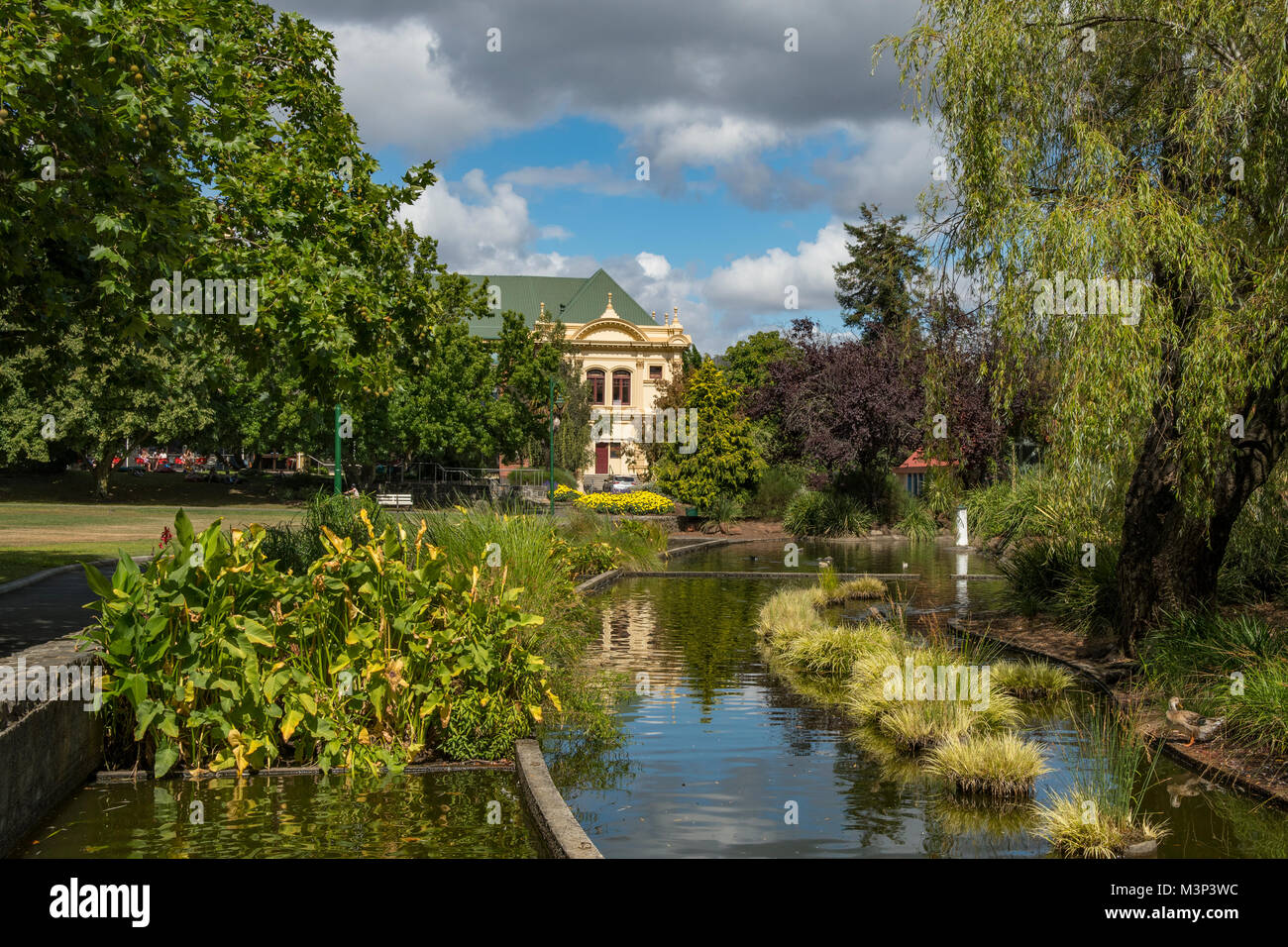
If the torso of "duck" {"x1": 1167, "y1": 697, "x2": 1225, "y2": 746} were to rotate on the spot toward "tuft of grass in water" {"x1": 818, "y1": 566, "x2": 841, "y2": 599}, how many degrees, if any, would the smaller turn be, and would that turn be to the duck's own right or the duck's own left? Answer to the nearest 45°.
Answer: approximately 45° to the duck's own right

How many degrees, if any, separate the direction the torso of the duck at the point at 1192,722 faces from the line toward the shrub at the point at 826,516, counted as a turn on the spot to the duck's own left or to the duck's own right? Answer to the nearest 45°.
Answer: approximately 90° to the duck's own right

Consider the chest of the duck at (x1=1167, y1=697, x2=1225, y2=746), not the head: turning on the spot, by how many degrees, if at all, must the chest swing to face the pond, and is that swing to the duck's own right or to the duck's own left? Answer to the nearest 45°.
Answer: approximately 45° to the duck's own left

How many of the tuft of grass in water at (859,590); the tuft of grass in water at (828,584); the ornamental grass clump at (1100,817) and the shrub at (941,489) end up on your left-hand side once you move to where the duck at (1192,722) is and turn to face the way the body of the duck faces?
1

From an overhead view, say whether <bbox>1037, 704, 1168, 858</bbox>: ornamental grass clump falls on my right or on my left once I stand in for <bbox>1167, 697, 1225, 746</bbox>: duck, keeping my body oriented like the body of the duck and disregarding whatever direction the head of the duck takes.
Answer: on my left

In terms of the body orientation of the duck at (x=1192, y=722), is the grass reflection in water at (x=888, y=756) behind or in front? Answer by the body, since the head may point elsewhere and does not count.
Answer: in front

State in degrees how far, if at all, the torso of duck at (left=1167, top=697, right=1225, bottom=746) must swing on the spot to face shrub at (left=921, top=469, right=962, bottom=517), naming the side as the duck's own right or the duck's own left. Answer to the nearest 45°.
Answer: approximately 45° to the duck's own right

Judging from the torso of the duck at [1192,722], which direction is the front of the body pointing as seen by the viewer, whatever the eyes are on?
to the viewer's left

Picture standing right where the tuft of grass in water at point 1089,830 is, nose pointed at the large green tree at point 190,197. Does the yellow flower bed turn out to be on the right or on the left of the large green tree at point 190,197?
right

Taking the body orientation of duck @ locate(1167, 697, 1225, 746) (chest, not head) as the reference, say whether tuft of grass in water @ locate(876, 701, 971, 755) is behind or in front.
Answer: in front

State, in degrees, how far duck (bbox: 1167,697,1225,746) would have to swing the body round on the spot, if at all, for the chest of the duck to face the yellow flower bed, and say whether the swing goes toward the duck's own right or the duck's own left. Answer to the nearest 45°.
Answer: approximately 45° to the duck's own right

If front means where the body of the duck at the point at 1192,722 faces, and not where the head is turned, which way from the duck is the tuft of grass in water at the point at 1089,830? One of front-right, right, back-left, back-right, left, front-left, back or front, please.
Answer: left
